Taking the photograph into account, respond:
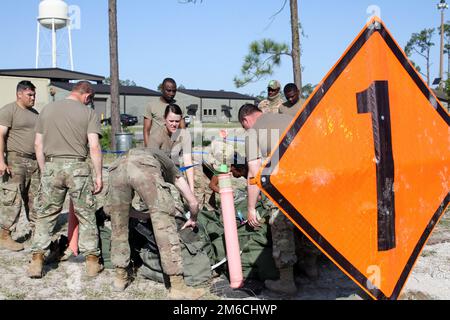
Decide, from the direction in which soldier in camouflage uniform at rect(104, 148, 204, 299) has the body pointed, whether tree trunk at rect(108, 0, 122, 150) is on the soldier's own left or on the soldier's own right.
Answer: on the soldier's own left

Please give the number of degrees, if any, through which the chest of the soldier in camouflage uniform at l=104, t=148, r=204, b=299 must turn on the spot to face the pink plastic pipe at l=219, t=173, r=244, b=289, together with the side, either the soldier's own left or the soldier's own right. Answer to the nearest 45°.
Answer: approximately 90° to the soldier's own right

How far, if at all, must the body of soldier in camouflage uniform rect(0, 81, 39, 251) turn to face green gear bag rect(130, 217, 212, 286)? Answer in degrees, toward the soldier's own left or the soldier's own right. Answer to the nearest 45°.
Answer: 0° — they already face it

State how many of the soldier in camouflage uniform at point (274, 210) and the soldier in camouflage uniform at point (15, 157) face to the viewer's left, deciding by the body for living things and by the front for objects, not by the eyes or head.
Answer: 1

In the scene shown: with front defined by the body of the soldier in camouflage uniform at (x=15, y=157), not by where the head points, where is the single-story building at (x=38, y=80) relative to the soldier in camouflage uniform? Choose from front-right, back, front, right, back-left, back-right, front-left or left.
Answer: back-left

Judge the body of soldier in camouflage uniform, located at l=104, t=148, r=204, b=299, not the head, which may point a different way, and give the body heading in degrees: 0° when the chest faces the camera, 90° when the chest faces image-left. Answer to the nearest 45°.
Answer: approximately 225°

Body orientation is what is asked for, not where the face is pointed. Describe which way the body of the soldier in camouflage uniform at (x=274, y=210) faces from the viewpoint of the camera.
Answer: to the viewer's left

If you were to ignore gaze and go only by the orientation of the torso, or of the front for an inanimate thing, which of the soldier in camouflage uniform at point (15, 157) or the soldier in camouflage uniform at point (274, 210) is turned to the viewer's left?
the soldier in camouflage uniform at point (274, 210)
